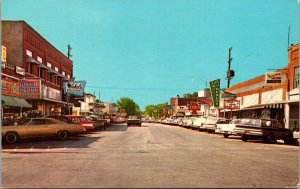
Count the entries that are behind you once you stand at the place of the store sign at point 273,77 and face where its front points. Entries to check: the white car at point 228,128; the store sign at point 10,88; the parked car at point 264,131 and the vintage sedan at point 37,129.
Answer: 0

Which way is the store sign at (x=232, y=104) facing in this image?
toward the camera

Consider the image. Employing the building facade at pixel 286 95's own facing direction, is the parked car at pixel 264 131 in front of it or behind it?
in front

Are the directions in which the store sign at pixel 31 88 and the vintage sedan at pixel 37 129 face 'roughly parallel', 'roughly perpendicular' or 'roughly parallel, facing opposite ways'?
roughly perpendicular

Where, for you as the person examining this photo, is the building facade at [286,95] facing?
facing the viewer and to the left of the viewer

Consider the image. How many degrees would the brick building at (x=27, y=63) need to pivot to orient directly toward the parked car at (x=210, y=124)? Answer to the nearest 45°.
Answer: approximately 45° to its left

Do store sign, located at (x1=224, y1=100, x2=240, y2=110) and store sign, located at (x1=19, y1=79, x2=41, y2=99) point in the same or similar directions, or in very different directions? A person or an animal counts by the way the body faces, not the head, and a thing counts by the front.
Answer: same or similar directions

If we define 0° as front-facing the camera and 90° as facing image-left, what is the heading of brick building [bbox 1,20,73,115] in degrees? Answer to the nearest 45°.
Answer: approximately 315°

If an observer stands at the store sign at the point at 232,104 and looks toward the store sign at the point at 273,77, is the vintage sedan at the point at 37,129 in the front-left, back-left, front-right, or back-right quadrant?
front-right

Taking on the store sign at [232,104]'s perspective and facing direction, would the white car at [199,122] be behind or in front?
in front

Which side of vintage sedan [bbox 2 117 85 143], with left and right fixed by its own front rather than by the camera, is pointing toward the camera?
left

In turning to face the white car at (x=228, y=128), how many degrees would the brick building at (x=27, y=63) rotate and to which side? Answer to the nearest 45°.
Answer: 0° — it already faces it

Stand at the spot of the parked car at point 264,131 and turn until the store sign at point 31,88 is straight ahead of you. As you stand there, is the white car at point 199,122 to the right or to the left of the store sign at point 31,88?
right
